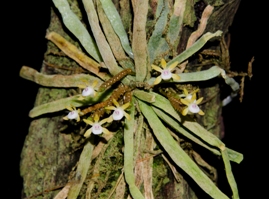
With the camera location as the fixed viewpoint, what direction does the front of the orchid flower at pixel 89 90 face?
facing the viewer
